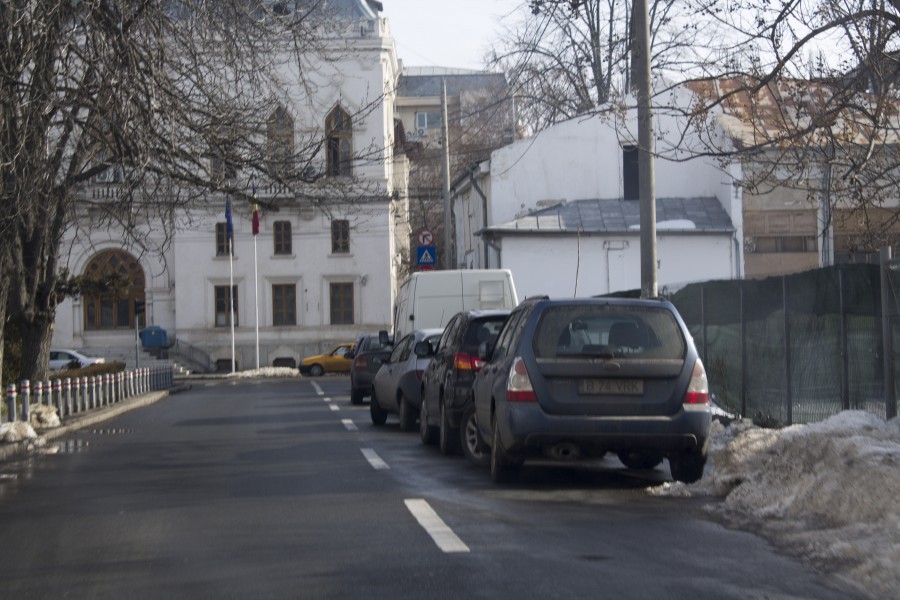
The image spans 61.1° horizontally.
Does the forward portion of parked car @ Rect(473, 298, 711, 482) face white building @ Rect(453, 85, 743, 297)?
yes

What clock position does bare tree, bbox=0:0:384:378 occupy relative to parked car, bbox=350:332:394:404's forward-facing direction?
The bare tree is roughly at 8 o'clock from the parked car.

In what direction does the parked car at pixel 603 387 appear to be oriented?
away from the camera

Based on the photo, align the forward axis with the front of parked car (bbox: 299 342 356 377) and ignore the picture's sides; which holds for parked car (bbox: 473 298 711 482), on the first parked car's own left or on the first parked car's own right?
on the first parked car's own left

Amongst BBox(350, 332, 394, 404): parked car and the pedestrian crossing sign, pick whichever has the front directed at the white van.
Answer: the pedestrian crossing sign

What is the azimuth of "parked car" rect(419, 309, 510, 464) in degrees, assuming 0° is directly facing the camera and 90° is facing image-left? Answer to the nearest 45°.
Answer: approximately 135°

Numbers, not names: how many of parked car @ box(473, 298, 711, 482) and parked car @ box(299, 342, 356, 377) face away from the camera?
1

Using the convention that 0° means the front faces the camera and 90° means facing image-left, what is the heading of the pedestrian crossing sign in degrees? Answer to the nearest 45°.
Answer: approximately 0°
